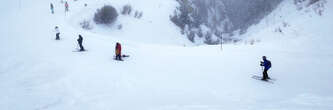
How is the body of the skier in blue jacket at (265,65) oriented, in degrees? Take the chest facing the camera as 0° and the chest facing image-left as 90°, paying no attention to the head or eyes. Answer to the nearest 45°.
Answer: approximately 90°

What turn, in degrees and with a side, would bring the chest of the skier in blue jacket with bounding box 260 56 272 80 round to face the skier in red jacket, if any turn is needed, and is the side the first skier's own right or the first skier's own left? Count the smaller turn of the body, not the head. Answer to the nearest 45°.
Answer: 0° — they already face them
